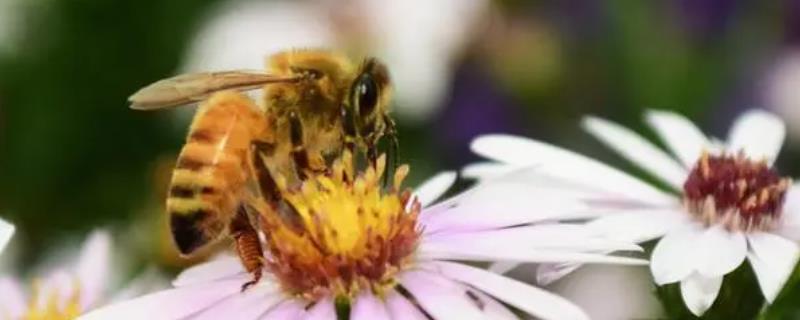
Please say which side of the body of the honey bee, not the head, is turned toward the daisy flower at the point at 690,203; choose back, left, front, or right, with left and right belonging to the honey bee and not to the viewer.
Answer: front

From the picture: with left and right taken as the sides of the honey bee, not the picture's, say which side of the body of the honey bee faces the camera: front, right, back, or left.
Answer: right
